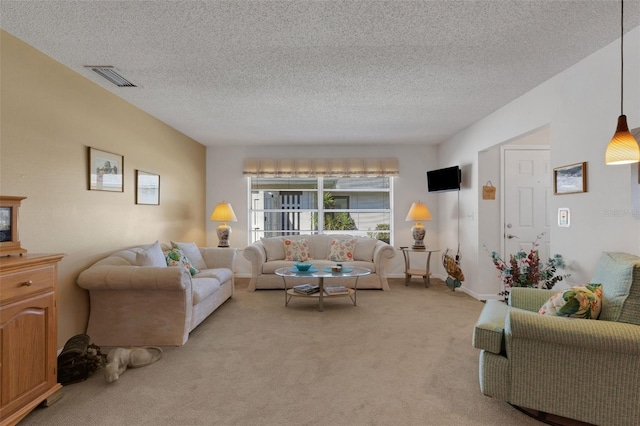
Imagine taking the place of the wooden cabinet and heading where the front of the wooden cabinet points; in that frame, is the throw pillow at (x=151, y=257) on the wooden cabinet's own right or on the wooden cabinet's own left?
on the wooden cabinet's own left

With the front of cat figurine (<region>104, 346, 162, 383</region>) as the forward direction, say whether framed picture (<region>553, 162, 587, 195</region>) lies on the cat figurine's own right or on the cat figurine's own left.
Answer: on the cat figurine's own left

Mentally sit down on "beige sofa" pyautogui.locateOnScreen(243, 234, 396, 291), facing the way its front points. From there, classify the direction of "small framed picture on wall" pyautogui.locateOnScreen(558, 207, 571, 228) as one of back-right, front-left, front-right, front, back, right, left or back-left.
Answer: front-left

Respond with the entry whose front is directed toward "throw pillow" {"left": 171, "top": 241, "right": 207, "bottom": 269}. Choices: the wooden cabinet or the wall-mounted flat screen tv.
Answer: the wall-mounted flat screen tv

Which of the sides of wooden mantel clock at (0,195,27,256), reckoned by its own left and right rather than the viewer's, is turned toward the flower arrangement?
front

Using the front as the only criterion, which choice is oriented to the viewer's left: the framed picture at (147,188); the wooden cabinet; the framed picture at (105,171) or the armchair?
the armchair

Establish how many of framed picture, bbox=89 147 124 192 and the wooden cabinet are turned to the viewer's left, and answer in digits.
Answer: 0

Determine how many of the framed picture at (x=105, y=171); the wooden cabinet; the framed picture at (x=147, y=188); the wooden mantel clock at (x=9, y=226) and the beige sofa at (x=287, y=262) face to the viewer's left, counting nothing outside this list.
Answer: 0

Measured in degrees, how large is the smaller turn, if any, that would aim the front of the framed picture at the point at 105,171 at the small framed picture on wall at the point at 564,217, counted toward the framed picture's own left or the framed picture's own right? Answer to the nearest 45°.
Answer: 0° — it already faces it

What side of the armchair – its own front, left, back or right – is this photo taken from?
left

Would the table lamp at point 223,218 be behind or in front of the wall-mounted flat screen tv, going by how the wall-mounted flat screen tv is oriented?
in front

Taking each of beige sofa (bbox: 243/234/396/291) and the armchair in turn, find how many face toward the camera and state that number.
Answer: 1

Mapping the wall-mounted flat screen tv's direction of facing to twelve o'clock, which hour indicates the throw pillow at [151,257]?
The throw pillow is roughly at 12 o'clock from the wall-mounted flat screen tv.

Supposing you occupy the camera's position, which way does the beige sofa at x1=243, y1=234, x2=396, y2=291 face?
facing the viewer

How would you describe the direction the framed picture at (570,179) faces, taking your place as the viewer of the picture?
facing the viewer and to the left of the viewer

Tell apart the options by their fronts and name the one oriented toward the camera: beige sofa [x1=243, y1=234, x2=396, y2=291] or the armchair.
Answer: the beige sofa
